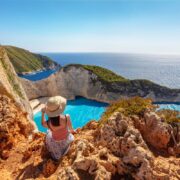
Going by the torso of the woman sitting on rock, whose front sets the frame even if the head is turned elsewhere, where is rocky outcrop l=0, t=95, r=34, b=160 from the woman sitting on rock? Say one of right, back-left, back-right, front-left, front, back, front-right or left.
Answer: front-left

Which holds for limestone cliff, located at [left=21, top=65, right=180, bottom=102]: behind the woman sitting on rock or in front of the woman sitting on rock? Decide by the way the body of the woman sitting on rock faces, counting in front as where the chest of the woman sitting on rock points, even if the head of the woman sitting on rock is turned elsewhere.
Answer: in front

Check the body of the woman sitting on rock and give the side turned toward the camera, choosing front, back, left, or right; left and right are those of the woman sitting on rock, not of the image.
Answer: back

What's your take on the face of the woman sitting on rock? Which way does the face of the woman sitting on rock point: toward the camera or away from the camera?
away from the camera
